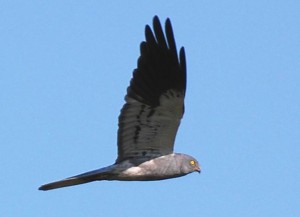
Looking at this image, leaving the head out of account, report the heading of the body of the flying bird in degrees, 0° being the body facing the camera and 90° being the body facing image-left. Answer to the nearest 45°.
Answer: approximately 270°
